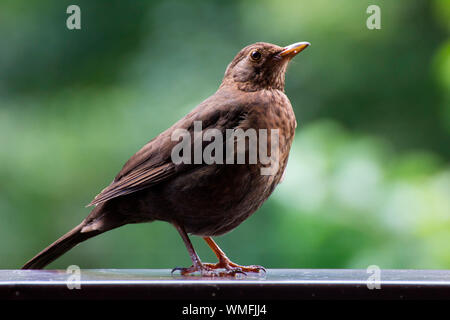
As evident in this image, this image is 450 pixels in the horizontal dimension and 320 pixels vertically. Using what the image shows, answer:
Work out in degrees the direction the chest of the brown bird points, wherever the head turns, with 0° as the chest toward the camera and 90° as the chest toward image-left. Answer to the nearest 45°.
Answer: approximately 270°
